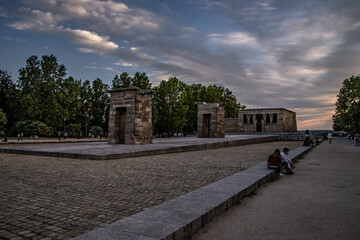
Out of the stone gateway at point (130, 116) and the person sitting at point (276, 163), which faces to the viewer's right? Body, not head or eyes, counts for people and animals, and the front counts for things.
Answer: the person sitting

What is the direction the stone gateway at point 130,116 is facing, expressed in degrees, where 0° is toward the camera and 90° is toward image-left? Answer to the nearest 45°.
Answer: approximately 45°

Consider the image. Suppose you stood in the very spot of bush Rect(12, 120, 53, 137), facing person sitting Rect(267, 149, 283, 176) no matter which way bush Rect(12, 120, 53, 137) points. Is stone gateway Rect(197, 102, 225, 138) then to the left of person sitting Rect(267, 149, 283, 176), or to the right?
left

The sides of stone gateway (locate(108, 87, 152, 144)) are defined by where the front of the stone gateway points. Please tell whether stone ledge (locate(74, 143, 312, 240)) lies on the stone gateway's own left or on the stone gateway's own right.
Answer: on the stone gateway's own left

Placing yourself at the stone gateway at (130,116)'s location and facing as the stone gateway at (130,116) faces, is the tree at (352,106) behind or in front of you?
behind

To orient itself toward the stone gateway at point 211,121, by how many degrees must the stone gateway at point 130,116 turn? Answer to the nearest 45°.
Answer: approximately 180°

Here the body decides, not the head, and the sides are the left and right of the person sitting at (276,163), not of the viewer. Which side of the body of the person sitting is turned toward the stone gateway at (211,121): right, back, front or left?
left

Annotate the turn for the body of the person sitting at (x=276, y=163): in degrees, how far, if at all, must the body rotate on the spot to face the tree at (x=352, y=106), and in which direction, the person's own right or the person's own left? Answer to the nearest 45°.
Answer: approximately 90° to the person's own left
